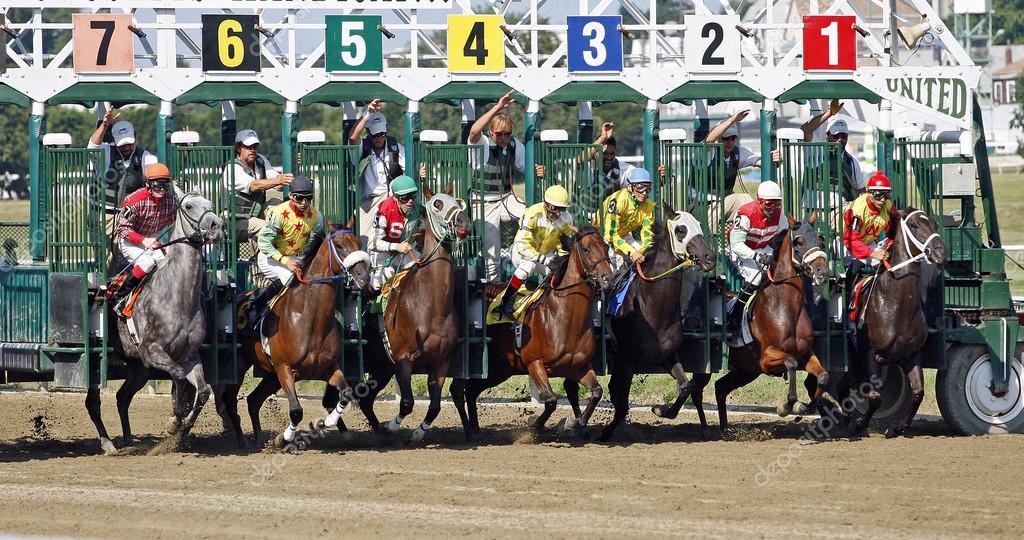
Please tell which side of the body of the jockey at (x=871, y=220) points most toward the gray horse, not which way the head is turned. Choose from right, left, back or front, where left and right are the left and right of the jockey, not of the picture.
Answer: right

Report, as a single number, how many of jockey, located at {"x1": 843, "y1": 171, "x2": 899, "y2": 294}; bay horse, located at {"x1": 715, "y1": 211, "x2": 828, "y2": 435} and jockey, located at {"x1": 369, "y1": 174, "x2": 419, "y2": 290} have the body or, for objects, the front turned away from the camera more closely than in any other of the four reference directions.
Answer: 0

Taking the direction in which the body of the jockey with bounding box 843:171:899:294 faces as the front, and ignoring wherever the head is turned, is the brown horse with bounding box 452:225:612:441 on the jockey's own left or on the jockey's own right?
on the jockey's own right
